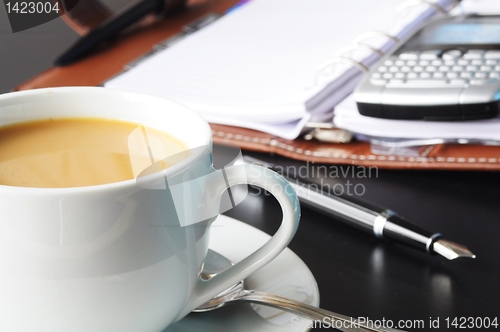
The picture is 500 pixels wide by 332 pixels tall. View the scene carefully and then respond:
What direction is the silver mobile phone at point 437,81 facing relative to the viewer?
toward the camera
